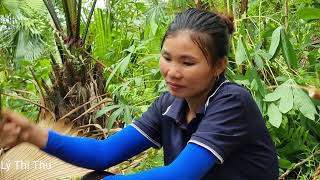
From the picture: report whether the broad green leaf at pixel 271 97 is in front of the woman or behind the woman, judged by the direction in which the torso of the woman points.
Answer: behind

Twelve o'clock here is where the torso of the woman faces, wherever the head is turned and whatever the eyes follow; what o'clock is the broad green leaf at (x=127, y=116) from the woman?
The broad green leaf is roughly at 4 o'clock from the woman.

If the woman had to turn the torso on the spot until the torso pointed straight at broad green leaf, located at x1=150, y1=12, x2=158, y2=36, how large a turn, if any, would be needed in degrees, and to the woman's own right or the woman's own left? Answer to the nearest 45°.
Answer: approximately 135° to the woman's own right

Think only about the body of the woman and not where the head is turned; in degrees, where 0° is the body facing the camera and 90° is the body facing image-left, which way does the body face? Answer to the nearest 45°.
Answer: approximately 45°

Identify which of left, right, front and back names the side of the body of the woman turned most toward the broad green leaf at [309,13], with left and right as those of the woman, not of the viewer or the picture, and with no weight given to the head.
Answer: back

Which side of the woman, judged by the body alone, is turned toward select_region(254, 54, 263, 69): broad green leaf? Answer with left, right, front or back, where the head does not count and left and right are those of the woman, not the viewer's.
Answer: back

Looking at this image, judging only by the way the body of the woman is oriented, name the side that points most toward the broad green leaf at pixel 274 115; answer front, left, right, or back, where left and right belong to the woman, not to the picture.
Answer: back

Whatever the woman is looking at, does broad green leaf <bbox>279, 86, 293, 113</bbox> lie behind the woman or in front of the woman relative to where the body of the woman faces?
behind

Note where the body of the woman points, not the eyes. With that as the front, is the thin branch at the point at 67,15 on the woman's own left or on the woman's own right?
on the woman's own right

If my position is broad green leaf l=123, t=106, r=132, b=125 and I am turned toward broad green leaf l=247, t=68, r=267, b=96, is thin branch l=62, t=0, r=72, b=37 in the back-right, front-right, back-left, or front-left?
back-left

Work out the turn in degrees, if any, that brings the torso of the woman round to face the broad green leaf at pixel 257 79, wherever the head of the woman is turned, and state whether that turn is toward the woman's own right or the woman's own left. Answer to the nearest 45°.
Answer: approximately 180°
